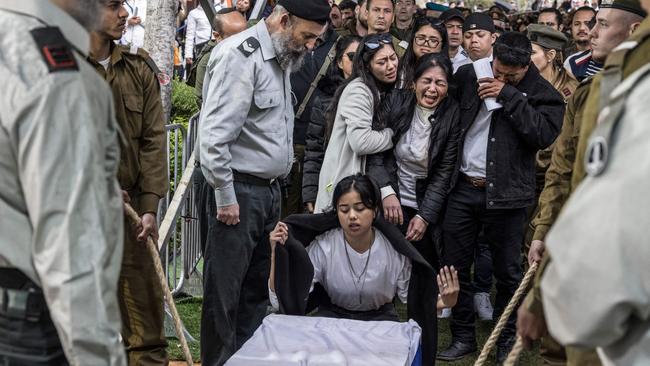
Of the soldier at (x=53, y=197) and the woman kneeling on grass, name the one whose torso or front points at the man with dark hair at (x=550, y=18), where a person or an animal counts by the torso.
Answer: the soldier

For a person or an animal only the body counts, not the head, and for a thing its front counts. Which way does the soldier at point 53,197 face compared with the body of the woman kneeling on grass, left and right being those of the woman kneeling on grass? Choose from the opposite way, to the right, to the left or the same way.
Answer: the opposite way

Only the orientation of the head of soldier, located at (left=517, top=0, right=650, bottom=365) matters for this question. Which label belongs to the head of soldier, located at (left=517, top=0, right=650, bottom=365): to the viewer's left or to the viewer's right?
to the viewer's left

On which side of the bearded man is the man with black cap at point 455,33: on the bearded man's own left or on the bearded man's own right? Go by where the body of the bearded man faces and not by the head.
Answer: on the bearded man's own left

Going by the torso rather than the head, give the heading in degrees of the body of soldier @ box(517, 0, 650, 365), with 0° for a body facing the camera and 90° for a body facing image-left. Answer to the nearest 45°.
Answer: approximately 90°

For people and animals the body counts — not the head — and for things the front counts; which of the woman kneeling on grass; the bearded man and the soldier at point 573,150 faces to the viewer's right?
the bearded man

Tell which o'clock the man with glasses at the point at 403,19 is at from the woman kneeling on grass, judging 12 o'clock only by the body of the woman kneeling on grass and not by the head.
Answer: The man with glasses is roughly at 6 o'clock from the woman kneeling on grass.

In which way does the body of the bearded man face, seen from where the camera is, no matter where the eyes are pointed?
to the viewer's right

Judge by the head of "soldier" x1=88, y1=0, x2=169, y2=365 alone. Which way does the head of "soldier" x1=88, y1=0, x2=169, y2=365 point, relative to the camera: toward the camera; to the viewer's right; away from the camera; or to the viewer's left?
to the viewer's right

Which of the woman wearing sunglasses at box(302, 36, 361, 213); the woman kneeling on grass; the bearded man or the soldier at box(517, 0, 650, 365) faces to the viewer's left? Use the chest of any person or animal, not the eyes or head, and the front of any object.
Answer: the soldier
